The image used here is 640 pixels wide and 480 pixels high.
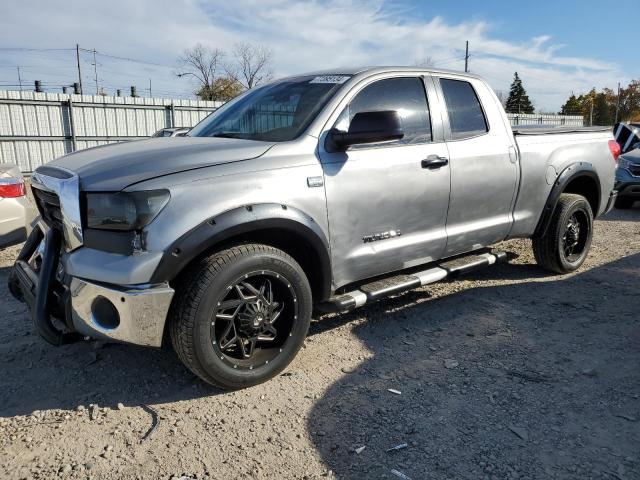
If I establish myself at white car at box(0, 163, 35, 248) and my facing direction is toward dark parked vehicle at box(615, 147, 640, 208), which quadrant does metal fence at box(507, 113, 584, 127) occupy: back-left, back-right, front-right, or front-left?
front-left

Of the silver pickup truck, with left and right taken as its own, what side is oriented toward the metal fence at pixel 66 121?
right

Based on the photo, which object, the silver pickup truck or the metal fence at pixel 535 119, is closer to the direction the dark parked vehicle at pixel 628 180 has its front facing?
the silver pickup truck

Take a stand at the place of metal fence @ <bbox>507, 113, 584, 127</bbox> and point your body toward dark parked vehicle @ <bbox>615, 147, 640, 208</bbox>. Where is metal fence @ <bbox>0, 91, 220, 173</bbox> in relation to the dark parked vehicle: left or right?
right

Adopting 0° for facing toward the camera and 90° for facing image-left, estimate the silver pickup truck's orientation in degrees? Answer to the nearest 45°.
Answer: approximately 45°

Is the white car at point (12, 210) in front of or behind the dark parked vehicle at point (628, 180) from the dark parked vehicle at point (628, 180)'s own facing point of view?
in front

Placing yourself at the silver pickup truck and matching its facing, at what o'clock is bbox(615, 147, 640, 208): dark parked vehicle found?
The dark parked vehicle is roughly at 6 o'clock from the silver pickup truck.

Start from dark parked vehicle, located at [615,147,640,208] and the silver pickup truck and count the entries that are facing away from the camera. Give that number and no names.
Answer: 0

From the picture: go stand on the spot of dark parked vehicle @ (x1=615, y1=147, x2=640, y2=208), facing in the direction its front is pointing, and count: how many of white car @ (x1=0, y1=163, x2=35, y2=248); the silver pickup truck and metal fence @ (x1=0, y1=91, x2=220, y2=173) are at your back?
0

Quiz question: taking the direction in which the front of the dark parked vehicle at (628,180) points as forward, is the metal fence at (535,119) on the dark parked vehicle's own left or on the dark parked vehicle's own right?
on the dark parked vehicle's own right

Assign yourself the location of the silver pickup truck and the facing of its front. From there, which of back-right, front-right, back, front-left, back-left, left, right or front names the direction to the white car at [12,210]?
right
